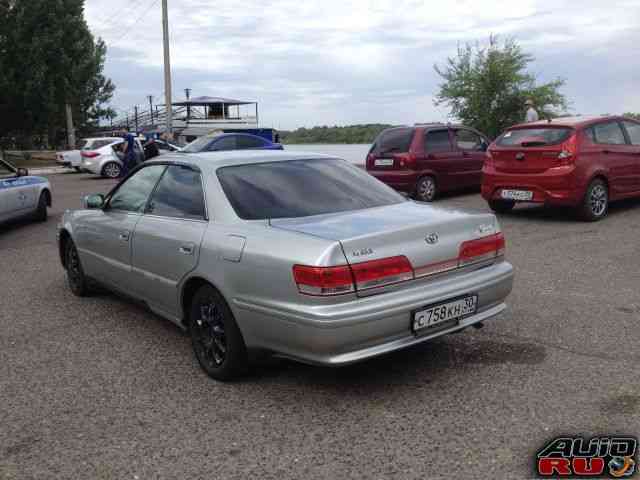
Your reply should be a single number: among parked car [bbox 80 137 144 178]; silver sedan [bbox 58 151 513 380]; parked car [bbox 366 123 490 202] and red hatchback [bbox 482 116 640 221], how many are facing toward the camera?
0

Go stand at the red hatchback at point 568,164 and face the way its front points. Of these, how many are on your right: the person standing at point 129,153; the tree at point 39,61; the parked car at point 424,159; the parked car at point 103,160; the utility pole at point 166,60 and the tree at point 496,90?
0

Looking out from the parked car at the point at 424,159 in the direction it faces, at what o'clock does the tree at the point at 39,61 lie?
The tree is roughly at 9 o'clock from the parked car.

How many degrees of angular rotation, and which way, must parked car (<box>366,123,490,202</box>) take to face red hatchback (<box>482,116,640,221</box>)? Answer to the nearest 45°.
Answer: approximately 90° to its right

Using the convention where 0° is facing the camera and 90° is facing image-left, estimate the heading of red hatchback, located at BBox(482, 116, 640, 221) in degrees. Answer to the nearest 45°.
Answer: approximately 225°

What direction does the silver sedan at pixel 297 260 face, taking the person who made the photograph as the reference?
facing away from the viewer and to the left of the viewer

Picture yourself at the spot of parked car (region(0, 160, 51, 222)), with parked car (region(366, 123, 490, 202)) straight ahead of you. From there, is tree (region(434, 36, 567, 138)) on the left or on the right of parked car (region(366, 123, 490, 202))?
left

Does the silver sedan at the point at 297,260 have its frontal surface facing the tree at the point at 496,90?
no

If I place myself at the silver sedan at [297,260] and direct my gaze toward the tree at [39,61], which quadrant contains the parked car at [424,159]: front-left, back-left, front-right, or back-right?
front-right

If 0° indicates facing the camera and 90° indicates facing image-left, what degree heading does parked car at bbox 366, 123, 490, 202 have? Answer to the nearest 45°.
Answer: approximately 225°

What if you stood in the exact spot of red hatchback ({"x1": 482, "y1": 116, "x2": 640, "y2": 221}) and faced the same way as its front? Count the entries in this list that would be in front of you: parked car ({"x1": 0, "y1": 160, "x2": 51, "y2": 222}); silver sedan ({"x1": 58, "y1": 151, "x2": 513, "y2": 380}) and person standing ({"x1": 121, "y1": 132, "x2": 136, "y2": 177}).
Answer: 0

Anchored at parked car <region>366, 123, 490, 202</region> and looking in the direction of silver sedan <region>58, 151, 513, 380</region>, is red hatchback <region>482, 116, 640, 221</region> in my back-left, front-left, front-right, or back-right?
front-left

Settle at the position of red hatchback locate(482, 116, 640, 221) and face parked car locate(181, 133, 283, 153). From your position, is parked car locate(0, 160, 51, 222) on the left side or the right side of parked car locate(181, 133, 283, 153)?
left
